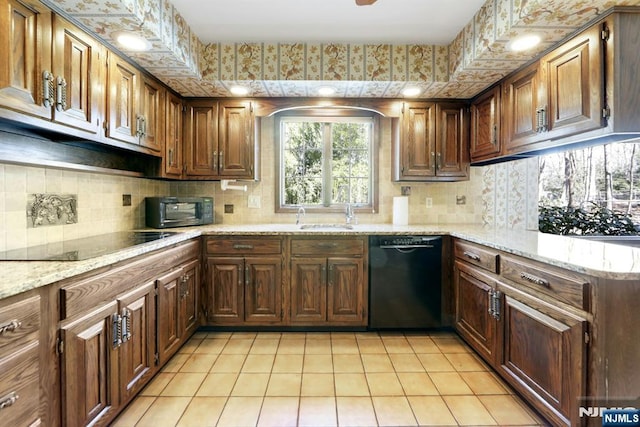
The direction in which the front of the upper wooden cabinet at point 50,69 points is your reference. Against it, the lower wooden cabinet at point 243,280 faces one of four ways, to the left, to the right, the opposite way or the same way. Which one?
to the right

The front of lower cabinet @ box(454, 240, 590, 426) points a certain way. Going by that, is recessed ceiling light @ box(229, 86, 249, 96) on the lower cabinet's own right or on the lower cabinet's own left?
on the lower cabinet's own right

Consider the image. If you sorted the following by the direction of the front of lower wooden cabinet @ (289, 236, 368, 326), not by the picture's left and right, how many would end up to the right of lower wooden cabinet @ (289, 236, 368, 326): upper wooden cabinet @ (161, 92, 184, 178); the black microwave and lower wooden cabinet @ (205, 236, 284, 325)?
3

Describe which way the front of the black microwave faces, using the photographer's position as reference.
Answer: facing the viewer and to the right of the viewer

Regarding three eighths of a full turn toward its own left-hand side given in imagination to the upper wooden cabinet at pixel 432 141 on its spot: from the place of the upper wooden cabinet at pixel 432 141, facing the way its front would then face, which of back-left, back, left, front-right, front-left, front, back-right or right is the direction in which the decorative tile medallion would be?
back

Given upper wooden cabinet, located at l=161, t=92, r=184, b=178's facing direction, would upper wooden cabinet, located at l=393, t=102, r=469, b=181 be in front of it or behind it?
in front

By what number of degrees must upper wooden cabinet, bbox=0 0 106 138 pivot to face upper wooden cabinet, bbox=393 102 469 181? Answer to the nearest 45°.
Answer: approximately 45° to its left

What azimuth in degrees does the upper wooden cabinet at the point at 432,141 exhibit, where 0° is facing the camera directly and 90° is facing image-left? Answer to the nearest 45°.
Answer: approximately 0°
